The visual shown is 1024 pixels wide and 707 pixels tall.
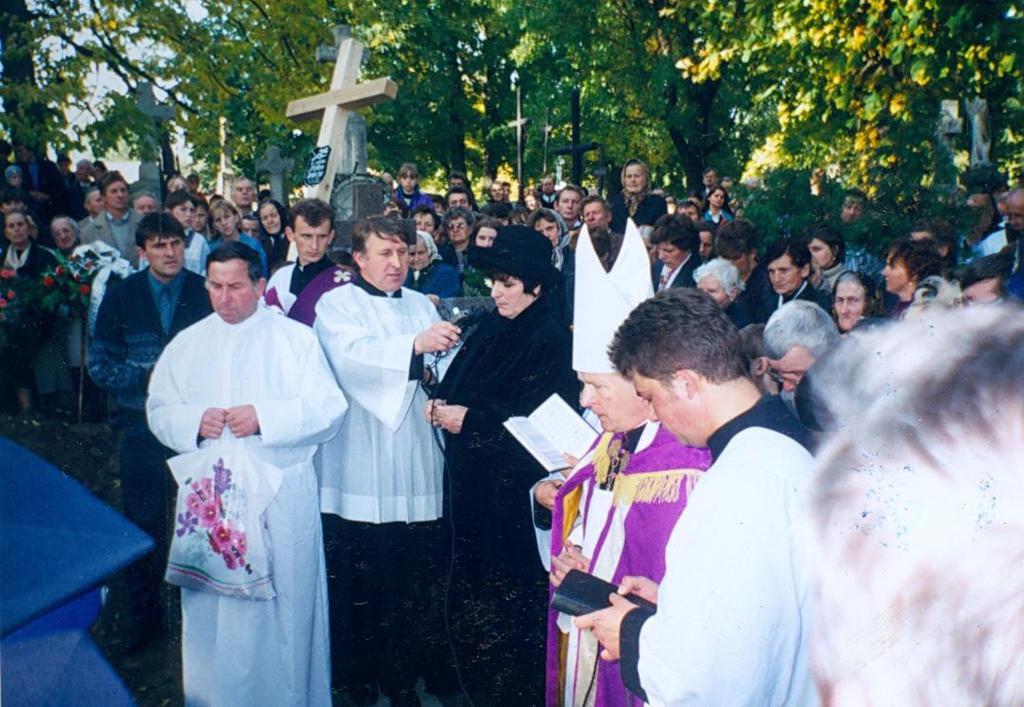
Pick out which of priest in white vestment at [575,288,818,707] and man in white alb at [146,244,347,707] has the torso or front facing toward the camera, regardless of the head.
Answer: the man in white alb

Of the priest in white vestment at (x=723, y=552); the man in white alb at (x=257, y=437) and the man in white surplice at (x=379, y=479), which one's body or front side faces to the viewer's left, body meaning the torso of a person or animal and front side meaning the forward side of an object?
the priest in white vestment

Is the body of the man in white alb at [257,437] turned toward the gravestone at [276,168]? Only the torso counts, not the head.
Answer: no

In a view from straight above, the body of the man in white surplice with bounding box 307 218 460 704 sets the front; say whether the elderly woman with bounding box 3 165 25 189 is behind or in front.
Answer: behind

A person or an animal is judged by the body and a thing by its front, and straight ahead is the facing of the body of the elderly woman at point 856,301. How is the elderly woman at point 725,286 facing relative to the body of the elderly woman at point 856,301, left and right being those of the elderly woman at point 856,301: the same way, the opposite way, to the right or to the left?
the same way

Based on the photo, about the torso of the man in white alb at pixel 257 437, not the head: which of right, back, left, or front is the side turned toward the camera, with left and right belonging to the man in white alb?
front

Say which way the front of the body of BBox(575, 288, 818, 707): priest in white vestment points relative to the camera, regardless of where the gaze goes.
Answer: to the viewer's left

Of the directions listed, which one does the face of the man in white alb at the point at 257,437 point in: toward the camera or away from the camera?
toward the camera

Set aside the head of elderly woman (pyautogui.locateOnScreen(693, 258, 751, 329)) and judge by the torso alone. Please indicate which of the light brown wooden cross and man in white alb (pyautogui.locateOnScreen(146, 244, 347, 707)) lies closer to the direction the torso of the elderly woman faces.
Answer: the man in white alb

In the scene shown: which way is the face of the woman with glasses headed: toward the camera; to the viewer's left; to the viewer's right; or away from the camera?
toward the camera

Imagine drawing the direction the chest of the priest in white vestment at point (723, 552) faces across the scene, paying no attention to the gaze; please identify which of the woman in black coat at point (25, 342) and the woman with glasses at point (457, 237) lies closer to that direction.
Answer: the woman in black coat

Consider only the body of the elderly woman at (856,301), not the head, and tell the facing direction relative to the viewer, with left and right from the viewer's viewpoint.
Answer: facing the viewer and to the left of the viewer

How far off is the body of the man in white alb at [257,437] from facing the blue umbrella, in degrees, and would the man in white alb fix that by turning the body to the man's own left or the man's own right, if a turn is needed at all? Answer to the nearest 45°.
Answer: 0° — they already face it

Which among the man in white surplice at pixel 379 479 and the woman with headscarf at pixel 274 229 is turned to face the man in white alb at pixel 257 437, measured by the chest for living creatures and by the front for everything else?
the woman with headscarf

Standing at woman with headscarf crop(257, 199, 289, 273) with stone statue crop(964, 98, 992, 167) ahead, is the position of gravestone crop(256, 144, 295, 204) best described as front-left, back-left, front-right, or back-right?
front-left
